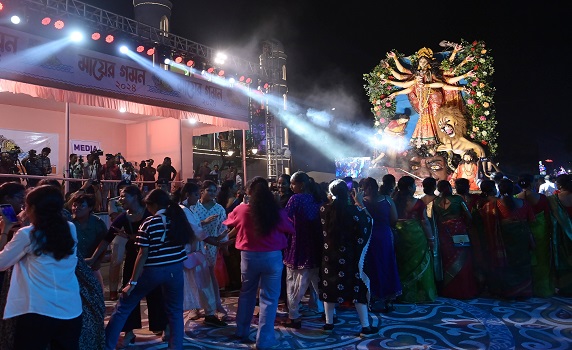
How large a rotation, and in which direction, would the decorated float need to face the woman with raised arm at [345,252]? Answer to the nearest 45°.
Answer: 0° — it already faces them

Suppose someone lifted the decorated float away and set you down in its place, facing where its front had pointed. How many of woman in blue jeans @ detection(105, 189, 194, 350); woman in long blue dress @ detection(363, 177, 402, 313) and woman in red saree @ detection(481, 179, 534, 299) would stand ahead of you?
3

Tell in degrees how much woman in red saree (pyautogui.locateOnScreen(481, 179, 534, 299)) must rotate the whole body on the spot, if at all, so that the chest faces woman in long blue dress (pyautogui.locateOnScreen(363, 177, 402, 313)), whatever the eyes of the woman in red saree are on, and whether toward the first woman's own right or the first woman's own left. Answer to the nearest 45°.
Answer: approximately 135° to the first woman's own left

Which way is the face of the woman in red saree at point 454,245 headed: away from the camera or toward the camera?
away from the camera

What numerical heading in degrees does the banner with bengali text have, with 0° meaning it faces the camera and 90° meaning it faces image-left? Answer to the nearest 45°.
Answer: approximately 315°

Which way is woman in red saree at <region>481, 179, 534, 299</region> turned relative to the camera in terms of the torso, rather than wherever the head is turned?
away from the camera

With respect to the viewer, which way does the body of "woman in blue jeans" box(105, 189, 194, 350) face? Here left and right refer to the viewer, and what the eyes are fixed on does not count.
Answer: facing away from the viewer and to the left of the viewer

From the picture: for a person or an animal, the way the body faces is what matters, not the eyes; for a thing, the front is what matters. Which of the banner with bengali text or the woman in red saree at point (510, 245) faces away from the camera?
the woman in red saree

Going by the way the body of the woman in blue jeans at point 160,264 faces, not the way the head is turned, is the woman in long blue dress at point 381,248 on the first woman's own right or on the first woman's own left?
on the first woman's own right
